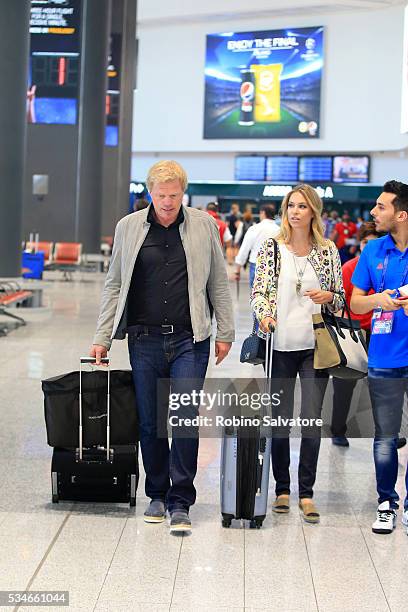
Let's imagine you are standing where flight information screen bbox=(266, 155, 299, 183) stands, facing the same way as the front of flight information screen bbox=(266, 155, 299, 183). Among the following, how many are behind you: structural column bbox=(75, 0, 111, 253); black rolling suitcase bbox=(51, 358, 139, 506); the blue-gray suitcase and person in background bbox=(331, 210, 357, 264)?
0

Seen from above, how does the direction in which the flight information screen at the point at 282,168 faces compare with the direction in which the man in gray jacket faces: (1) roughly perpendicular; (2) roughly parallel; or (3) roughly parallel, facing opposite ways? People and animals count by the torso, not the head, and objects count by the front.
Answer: roughly parallel

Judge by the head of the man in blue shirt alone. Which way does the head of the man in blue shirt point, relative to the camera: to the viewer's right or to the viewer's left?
to the viewer's left

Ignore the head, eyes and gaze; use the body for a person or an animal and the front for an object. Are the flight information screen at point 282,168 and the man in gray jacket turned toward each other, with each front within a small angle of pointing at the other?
no

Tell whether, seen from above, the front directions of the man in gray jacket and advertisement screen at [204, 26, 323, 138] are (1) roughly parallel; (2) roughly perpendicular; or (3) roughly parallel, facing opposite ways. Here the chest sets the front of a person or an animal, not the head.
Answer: roughly parallel

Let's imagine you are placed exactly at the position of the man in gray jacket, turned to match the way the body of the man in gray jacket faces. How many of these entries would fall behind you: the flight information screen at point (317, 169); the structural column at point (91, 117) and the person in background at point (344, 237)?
3

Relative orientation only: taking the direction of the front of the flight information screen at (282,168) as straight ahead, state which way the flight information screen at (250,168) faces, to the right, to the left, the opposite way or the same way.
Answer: the same way

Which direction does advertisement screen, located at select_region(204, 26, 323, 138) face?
toward the camera

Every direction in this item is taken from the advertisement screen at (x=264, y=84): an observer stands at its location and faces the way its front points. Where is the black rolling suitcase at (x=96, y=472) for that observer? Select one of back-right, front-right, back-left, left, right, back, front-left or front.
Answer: front

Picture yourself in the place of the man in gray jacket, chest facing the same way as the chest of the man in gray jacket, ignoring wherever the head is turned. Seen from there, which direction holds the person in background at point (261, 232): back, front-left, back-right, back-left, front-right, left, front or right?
back

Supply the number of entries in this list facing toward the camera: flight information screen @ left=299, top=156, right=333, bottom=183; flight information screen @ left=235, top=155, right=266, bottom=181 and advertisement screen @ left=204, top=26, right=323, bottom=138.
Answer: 3

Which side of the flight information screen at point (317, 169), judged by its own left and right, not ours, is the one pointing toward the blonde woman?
front

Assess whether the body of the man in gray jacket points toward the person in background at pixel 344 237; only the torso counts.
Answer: no

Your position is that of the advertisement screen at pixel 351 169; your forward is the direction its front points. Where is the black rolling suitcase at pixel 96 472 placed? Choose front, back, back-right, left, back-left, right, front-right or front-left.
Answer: front

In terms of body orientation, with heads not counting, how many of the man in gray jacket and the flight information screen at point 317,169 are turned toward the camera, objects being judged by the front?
2

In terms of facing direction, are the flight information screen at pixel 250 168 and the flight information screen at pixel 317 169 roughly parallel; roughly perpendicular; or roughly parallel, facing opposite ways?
roughly parallel

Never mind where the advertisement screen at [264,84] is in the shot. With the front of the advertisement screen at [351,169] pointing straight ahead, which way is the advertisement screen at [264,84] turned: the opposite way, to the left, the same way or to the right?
the same way

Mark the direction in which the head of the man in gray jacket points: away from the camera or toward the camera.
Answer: toward the camera

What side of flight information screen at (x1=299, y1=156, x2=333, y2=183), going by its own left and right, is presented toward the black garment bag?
front

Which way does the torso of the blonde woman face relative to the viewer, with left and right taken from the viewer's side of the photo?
facing the viewer

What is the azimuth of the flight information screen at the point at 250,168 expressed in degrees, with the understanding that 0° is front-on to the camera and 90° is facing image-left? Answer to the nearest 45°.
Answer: approximately 0°

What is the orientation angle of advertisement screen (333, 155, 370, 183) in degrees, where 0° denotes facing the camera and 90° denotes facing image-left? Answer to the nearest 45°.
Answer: approximately 0°

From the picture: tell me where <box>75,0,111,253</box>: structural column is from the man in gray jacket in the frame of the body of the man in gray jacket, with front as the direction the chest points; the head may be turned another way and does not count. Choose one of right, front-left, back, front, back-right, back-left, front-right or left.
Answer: back
